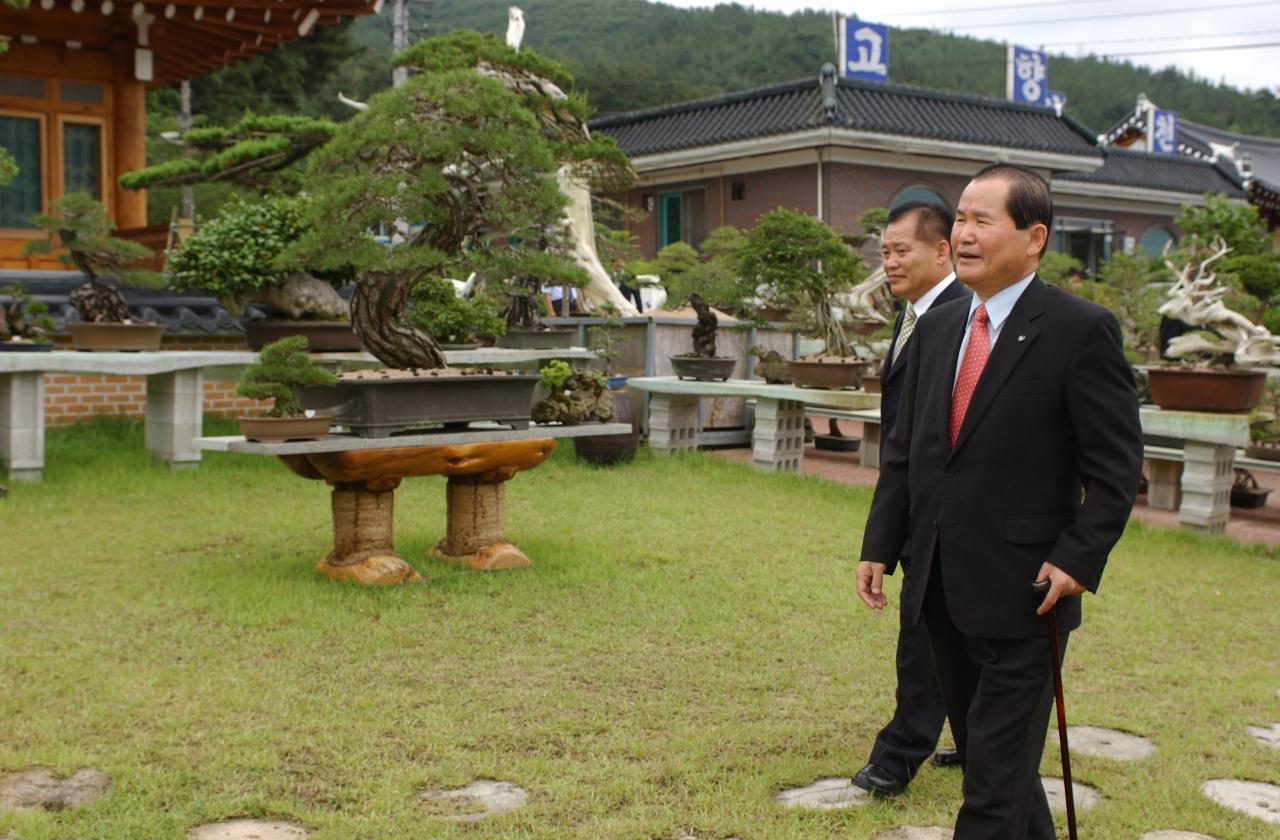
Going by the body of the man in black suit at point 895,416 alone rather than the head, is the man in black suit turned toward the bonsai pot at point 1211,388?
no

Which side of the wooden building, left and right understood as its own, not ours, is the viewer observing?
front

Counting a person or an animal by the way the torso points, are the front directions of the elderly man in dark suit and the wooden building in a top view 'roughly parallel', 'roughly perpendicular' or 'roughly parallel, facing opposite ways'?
roughly perpendicular

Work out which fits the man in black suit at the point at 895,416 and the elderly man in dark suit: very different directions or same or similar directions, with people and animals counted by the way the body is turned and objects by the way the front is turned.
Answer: same or similar directions

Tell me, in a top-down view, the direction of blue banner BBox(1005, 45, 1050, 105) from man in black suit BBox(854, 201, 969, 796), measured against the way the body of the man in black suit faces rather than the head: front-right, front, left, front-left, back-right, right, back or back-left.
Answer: back-right

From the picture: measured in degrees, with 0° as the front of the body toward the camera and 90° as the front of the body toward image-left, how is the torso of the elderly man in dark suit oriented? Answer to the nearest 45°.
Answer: approximately 45°

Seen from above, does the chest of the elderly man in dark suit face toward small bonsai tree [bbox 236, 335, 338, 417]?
no

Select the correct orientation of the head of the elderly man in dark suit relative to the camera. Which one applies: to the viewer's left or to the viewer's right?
to the viewer's left

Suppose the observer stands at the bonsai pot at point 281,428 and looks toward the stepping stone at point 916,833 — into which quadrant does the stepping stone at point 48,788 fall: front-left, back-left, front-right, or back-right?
front-right

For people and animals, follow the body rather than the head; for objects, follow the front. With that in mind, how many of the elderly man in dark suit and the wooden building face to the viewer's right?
0

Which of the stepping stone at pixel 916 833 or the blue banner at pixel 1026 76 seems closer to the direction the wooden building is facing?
the stepping stone

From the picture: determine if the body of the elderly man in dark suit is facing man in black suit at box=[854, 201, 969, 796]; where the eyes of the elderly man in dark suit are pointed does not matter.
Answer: no

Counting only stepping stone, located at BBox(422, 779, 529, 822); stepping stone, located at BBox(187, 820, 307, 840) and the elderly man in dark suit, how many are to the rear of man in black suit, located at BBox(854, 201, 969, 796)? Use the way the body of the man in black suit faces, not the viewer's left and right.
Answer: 0

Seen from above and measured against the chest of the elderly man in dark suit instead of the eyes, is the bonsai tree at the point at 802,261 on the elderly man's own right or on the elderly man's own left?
on the elderly man's own right

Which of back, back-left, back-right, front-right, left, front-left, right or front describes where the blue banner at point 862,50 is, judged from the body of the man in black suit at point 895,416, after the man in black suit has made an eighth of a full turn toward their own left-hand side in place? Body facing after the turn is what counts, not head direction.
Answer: back

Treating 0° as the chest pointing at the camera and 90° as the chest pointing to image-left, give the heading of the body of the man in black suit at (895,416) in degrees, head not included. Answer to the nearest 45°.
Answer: approximately 45°
